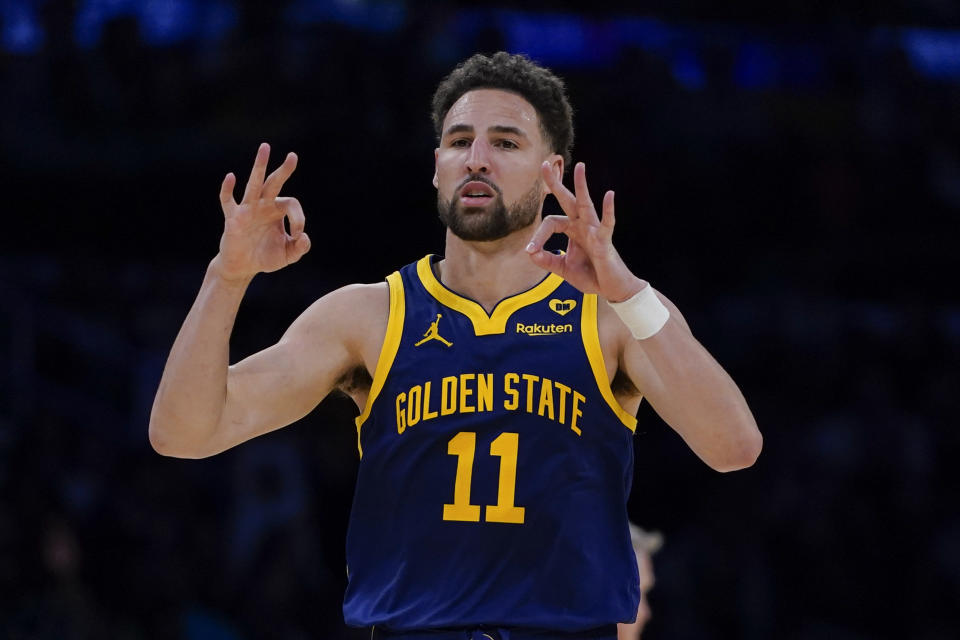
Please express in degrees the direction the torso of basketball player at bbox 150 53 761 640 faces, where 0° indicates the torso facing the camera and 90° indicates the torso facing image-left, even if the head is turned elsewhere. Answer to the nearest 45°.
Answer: approximately 0°
